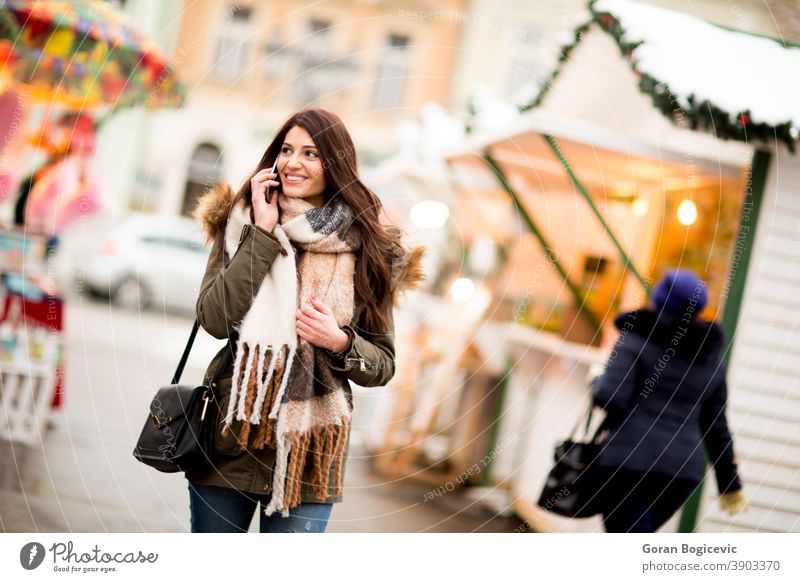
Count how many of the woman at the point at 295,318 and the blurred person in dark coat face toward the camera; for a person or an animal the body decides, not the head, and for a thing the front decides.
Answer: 1

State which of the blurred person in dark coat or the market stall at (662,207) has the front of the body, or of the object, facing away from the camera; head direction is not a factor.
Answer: the blurred person in dark coat

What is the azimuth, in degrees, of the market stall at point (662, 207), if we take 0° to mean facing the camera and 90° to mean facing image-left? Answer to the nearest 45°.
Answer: approximately 45°

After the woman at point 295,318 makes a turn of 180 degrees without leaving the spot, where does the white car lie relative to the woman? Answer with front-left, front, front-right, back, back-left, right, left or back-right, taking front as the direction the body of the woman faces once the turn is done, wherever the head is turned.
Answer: front

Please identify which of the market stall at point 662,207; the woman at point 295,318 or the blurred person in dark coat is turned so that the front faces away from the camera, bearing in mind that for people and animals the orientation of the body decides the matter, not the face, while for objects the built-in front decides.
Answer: the blurred person in dark coat

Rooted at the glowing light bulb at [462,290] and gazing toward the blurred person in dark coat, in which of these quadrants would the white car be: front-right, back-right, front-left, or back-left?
back-right

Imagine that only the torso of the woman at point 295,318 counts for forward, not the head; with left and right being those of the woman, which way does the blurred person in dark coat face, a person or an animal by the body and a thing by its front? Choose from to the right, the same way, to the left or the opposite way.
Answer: the opposite way

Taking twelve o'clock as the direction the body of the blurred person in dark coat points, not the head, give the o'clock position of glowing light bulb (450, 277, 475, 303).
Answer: The glowing light bulb is roughly at 11 o'clock from the blurred person in dark coat.

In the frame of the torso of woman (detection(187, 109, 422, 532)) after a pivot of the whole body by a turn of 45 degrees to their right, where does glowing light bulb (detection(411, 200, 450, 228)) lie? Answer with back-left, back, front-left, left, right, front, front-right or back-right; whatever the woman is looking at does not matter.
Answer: back-right

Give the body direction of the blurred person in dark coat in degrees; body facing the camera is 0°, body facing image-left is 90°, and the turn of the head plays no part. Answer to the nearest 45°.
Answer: approximately 180°

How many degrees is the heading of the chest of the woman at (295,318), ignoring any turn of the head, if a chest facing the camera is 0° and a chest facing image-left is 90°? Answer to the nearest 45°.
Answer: approximately 0°

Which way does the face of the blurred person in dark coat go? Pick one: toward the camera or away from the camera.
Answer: away from the camera

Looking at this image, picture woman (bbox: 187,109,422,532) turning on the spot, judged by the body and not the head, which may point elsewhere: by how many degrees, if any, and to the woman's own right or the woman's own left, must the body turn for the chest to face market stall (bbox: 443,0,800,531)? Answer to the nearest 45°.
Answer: approximately 135° to the woman's own left
